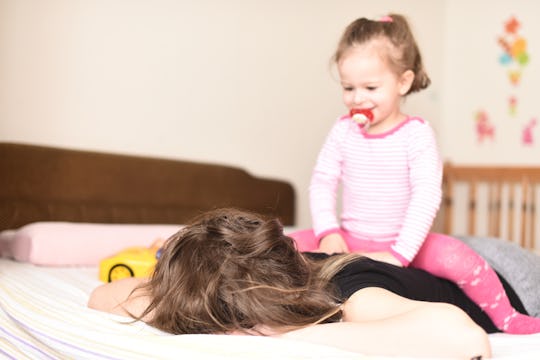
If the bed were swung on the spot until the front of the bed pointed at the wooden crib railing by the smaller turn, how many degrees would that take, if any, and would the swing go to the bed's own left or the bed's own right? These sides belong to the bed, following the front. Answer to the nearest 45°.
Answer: approximately 90° to the bed's own left

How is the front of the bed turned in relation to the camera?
facing the viewer and to the right of the viewer
